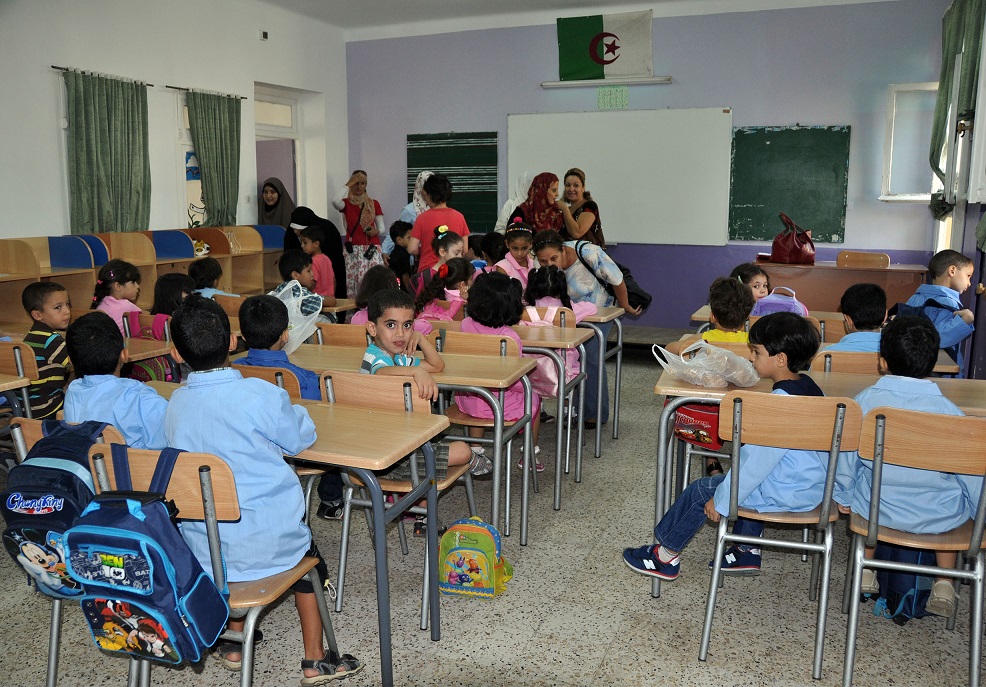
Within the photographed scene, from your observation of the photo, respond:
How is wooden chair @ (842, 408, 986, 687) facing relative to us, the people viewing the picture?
facing away from the viewer

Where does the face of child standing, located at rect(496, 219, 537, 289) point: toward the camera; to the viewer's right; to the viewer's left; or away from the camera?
toward the camera

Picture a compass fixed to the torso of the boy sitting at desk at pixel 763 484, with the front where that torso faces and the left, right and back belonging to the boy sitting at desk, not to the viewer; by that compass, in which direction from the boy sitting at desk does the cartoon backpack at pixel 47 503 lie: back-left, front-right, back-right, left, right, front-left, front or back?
front-left

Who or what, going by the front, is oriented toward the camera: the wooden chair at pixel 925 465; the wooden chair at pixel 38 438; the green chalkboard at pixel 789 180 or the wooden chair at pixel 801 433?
the green chalkboard

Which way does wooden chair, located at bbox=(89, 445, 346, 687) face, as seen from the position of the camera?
facing away from the viewer and to the right of the viewer

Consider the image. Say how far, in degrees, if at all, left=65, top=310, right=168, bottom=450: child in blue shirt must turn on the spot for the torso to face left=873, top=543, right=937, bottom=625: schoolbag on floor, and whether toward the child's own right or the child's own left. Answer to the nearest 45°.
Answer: approximately 90° to the child's own right

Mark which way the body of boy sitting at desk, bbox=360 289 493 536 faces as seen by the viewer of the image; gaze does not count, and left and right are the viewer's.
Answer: facing the viewer and to the right of the viewer

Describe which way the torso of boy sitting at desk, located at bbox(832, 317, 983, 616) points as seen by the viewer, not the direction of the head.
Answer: away from the camera

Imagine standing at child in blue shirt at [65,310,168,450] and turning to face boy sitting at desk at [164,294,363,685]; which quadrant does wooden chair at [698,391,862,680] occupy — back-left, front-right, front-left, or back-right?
front-left

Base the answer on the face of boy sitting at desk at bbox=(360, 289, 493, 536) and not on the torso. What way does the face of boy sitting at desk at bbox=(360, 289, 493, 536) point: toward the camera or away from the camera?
toward the camera

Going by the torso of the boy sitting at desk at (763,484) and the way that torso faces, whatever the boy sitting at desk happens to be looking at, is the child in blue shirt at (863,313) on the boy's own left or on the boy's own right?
on the boy's own right

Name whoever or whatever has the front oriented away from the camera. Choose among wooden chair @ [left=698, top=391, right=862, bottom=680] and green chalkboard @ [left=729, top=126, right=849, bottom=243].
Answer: the wooden chair

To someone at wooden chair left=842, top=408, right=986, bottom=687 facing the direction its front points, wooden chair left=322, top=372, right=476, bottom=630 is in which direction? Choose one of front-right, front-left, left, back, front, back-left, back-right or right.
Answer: left

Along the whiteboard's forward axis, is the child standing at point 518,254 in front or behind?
in front

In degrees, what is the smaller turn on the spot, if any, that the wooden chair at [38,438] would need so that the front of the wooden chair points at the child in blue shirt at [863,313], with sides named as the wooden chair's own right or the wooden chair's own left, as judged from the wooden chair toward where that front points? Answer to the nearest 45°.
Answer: approximately 45° to the wooden chair's own right

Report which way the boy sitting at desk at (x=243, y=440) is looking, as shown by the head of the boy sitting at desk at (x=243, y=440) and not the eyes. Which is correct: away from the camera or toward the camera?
away from the camera

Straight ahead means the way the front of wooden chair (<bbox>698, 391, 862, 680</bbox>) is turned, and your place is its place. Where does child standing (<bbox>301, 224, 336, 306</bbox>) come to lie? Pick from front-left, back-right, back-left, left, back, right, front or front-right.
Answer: front-left

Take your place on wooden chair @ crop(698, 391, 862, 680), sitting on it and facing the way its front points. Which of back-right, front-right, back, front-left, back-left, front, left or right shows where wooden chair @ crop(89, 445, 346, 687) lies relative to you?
back-left
